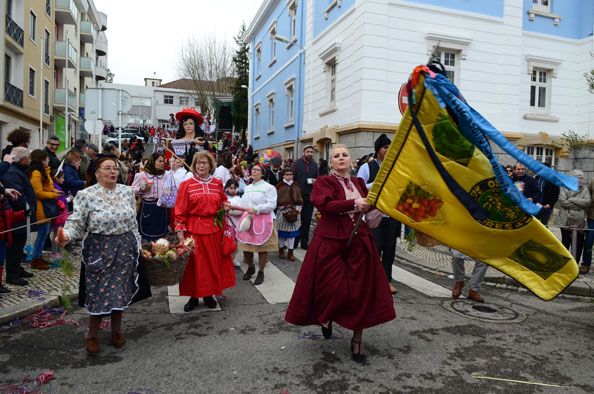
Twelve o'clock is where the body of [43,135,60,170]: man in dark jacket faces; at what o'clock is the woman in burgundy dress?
The woman in burgundy dress is roughly at 1 o'clock from the man in dark jacket.

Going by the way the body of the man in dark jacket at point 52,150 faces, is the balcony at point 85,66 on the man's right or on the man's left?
on the man's left

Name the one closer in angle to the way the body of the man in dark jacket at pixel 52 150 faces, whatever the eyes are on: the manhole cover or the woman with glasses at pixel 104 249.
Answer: the manhole cover

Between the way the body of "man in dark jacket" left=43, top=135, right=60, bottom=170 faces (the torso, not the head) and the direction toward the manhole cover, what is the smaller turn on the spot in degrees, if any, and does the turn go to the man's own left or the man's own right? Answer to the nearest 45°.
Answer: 0° — they already face it

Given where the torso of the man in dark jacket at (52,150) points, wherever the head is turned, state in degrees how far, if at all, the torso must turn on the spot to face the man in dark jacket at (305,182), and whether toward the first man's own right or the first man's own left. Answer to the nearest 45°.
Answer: approximately 45° to the first man's own left

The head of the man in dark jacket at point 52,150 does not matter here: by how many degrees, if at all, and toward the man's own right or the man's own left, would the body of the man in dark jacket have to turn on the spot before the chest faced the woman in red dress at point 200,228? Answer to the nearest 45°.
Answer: approximately 45° to the man's own right

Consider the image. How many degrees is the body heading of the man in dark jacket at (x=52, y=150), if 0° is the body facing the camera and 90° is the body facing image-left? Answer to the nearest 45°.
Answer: approximately 315°

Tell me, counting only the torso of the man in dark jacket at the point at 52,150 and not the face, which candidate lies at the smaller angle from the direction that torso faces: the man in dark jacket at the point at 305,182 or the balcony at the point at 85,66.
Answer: the man in dark jacket

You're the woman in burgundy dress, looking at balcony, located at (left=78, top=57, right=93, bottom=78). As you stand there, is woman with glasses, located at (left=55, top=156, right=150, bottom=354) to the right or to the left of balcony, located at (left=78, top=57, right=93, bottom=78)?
left

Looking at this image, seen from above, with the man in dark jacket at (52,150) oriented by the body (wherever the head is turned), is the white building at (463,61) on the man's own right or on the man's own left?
on the man's own left
